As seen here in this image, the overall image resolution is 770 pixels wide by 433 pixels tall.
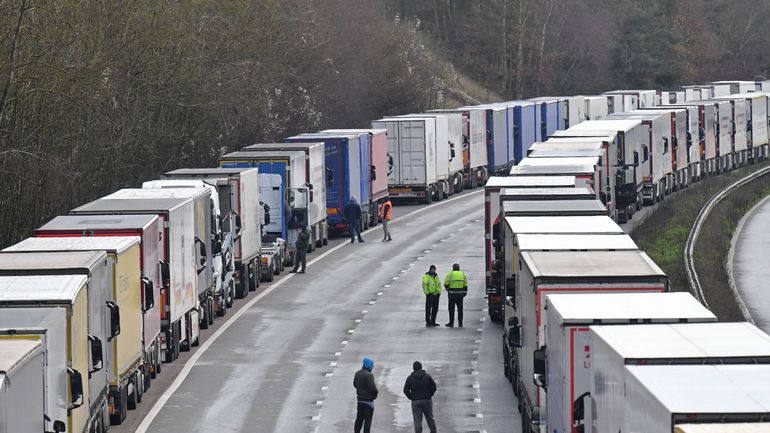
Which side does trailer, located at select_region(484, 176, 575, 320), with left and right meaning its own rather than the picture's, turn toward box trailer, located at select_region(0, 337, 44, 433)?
back

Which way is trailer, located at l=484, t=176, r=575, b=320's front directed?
away from the camera

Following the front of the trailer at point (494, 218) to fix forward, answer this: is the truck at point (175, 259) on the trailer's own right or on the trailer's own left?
on the trailer's own left

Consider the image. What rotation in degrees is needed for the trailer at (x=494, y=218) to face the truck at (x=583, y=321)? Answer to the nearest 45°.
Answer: approximately 180°
